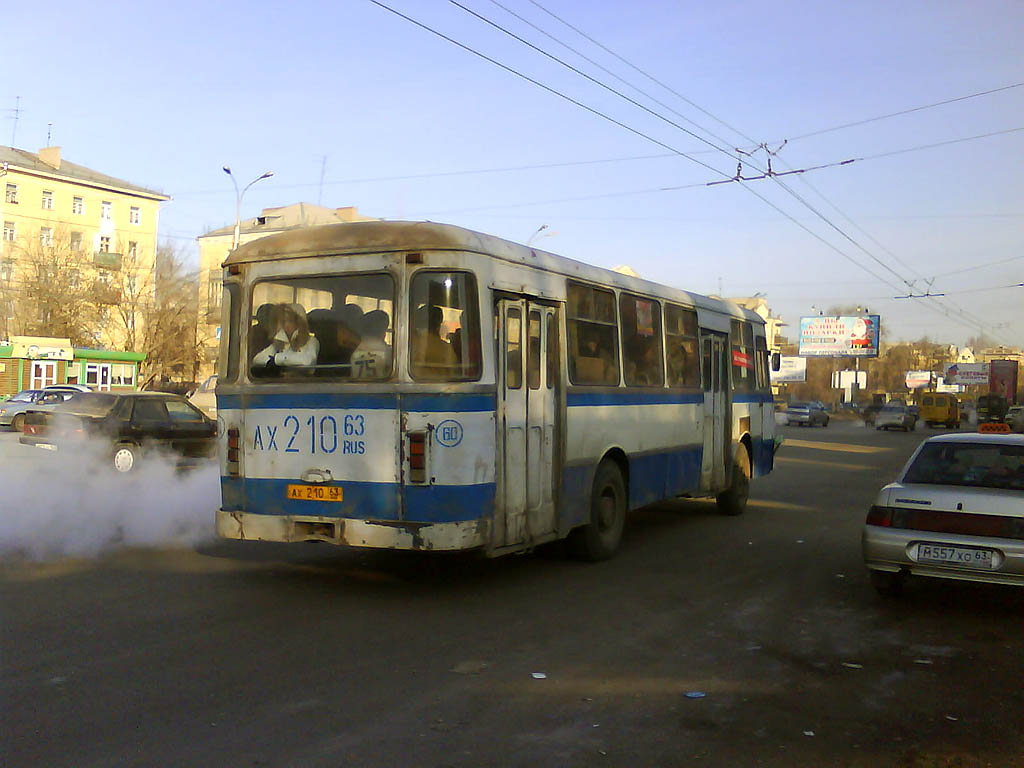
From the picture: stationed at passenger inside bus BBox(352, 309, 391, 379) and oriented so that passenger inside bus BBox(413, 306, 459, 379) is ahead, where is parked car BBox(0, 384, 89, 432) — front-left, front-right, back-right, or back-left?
back-left

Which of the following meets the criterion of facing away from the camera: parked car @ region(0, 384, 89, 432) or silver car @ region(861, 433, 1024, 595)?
the silver car

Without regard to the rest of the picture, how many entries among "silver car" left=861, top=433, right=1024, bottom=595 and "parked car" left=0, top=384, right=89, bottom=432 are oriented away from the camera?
1

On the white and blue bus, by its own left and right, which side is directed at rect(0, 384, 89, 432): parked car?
left

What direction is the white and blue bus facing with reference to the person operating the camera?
facing away from the viewer and to the right of the viewer

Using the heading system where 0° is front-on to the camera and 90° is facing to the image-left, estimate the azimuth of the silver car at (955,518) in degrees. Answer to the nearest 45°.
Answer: approximately 180°

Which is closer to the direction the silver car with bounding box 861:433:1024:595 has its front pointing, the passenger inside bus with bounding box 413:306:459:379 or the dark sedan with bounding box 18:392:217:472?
the dark sedan

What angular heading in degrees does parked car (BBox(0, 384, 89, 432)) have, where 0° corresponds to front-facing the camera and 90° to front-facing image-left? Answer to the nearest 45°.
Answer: approximately 45°
